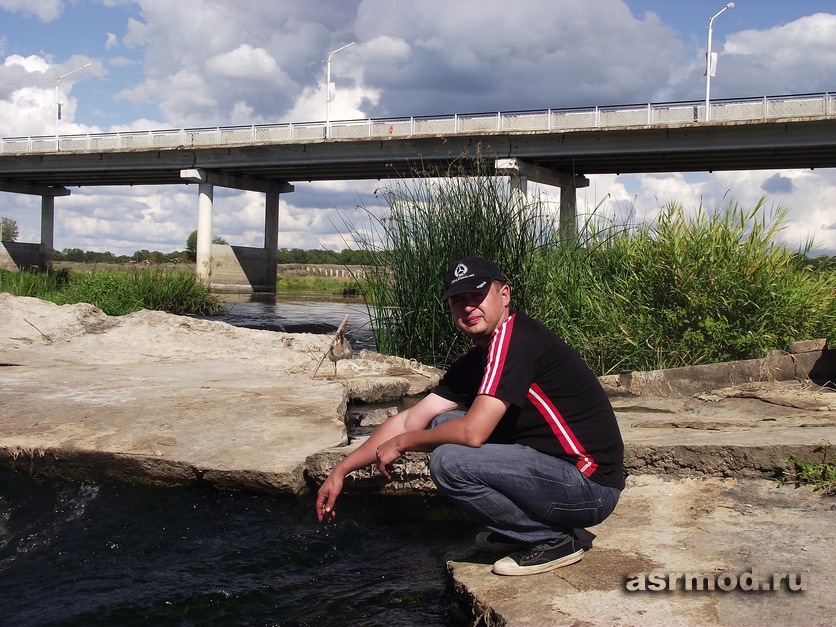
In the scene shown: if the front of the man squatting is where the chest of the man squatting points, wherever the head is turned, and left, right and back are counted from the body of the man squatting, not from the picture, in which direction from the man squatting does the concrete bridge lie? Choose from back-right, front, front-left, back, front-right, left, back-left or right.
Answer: right

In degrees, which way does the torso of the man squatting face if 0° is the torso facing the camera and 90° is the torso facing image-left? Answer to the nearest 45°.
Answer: approximately 90°

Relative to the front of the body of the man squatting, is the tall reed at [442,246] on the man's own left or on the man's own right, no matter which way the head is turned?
on the man's own right

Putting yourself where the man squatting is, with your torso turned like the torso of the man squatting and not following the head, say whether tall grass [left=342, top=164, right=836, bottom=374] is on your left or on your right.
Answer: on your right

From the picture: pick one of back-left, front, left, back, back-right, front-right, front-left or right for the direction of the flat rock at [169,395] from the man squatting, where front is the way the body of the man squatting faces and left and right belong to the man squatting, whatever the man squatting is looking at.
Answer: front-right

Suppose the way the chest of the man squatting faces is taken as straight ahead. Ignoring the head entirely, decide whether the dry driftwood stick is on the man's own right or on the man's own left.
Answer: on the man's own right

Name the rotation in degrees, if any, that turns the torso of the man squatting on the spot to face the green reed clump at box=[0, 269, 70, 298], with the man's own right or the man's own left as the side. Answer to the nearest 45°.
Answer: approximately 45° to the man's own right
